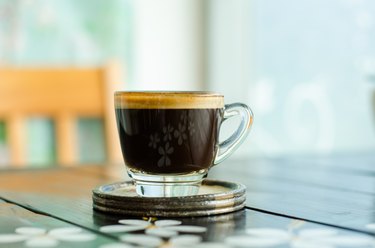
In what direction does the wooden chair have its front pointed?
toward the camera

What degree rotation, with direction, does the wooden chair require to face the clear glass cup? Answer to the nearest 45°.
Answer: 0° — it already faces it

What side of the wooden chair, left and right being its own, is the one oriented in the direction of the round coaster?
front
